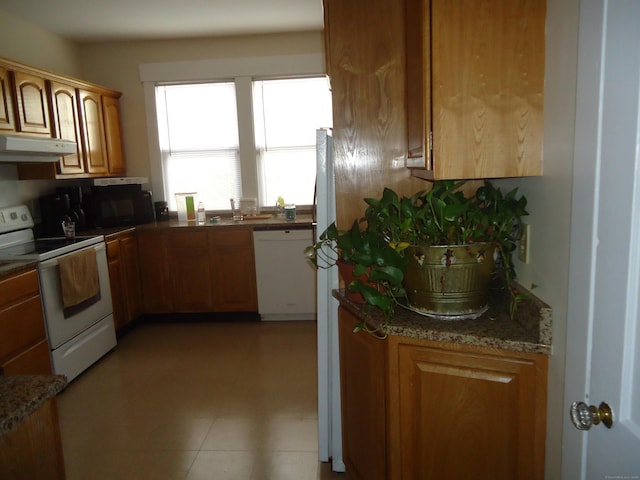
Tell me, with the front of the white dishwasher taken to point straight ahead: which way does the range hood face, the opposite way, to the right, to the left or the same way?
to the left

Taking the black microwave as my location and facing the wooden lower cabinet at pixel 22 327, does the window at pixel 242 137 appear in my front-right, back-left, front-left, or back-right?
back-left

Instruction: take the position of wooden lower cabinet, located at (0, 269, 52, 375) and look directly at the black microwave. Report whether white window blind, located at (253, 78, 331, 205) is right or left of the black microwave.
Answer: right

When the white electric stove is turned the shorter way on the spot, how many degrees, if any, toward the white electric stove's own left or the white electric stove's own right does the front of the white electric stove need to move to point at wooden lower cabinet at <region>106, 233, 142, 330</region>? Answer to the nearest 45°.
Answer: approximately 90° to the white electric stove's own left

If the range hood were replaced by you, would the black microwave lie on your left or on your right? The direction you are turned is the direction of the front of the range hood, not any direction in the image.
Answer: on your left

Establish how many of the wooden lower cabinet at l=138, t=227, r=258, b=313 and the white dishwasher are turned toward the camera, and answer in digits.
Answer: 2

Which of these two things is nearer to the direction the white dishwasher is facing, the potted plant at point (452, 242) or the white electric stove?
the potted plant

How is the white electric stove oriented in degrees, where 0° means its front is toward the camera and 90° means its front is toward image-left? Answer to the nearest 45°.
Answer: approximately 315°

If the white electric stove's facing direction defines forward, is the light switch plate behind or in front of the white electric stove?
in front
